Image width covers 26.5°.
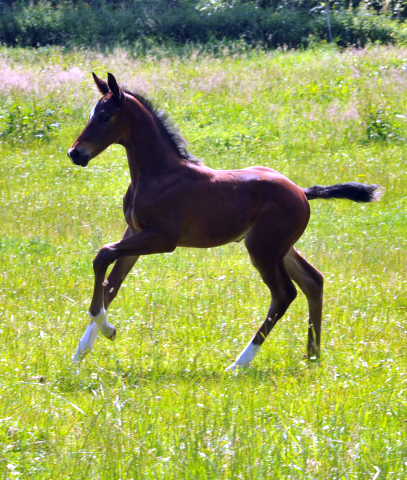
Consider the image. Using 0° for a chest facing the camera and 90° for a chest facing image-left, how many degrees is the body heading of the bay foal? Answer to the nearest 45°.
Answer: approximately 90°
